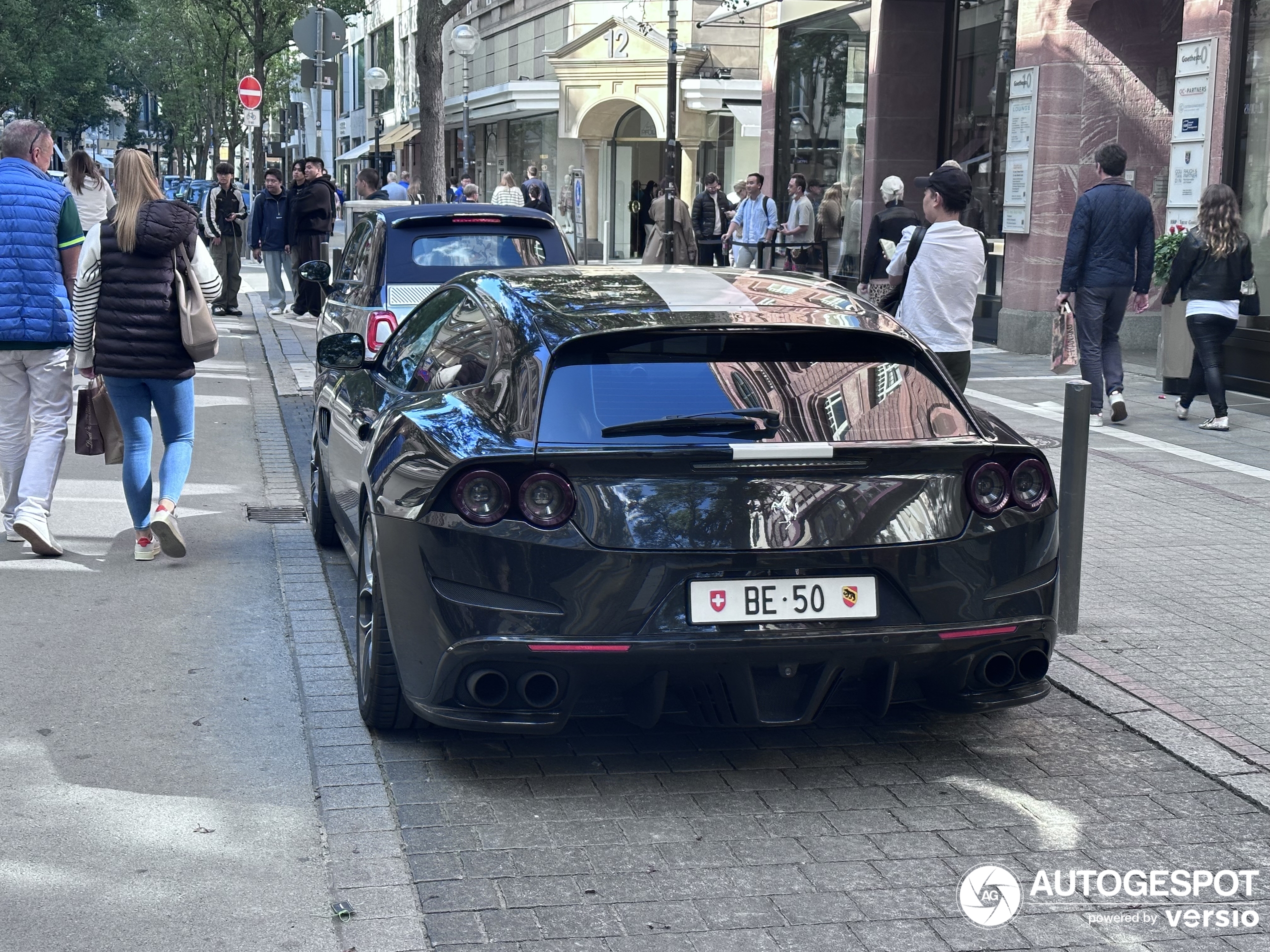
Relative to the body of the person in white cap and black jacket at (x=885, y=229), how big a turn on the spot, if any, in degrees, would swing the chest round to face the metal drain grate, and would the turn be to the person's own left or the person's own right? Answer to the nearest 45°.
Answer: approximately 135° to the person's own left

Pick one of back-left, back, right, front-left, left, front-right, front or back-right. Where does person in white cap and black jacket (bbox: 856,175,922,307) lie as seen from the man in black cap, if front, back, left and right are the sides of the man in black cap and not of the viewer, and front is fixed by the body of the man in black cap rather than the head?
front-right

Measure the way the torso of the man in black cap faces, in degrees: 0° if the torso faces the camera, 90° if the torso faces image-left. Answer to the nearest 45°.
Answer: approximately 135°

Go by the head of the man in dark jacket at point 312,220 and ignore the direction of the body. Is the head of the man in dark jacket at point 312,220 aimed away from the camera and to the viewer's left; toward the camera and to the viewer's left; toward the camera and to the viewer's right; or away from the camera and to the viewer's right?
toward the camera and to the viewer's left

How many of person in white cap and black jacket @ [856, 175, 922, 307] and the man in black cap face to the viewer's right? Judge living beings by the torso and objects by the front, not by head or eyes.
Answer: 0

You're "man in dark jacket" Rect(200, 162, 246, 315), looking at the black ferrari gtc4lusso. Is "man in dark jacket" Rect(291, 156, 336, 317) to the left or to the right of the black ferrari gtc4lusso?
left

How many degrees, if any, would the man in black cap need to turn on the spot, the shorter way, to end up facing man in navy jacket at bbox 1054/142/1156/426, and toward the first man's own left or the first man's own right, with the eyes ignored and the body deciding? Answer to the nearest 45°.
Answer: approximately 45° to the first man's own right

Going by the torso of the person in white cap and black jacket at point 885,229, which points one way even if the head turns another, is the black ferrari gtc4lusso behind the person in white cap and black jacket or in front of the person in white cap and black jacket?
behind

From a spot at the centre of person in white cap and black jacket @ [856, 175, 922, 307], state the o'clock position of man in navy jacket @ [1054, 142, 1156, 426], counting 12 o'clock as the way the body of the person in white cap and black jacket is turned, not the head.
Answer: The man in navy jacket is roughly at 5 o'clock from the person in white cap and black jacket.

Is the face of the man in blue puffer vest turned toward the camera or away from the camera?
away from the camera

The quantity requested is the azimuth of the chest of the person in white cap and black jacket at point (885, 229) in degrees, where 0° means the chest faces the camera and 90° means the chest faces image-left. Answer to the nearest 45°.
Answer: approximately 180°

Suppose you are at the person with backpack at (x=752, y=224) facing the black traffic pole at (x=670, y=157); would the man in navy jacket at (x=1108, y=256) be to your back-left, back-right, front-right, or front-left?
back-left

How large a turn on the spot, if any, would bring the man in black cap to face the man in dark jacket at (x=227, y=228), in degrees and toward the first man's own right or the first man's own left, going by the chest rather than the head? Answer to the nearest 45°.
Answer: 0° — they already face them

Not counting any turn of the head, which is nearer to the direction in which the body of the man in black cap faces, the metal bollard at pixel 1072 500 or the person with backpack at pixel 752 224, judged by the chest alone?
the person with backpack
